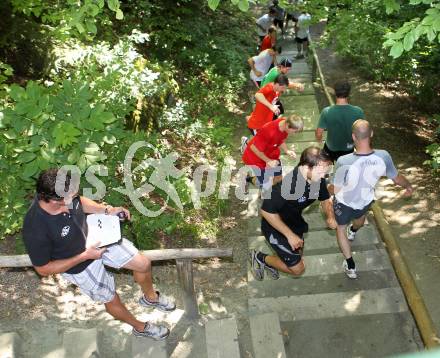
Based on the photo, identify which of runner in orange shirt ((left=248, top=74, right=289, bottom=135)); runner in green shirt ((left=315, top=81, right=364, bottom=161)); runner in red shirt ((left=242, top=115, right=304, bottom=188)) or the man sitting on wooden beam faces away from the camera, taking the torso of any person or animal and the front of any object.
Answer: the runner in green shirt

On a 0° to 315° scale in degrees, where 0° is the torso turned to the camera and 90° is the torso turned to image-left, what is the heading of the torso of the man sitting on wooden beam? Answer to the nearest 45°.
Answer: approximately 315°

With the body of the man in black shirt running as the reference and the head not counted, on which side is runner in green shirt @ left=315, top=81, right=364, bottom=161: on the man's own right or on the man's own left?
on the man's own left

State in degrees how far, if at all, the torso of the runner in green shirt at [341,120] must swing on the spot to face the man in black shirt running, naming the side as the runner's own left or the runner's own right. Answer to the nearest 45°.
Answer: approximately 180°

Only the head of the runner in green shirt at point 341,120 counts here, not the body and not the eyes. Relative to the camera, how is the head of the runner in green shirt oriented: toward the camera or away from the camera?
away from the camera

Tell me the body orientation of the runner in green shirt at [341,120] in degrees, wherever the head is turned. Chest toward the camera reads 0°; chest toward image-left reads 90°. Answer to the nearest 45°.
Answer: approximately 180°

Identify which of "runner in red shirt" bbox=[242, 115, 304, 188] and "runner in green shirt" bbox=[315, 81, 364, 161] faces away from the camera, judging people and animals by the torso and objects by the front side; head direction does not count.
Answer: the runner in green shirt
